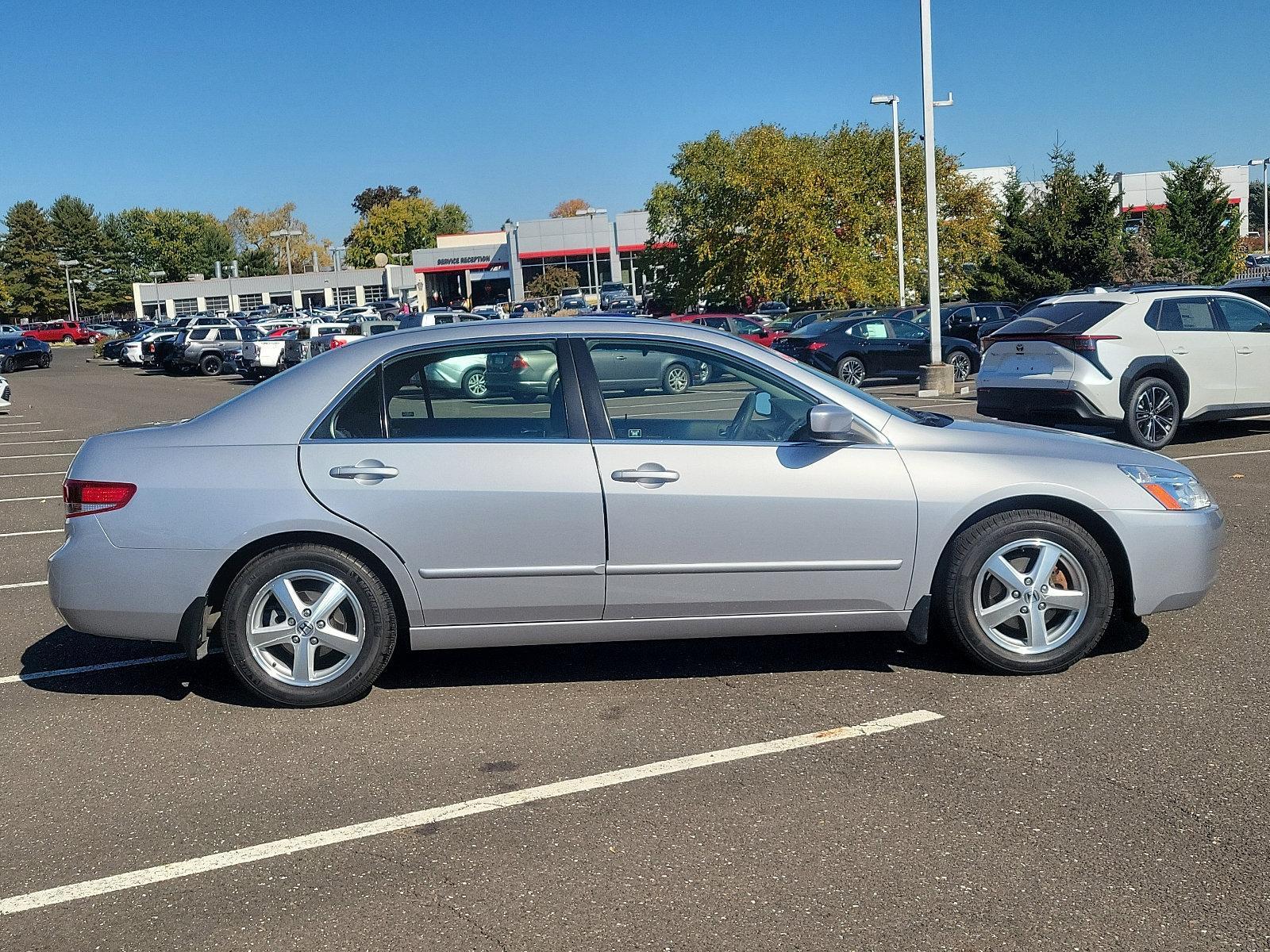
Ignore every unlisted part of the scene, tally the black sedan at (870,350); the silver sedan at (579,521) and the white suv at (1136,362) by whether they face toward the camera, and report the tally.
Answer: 0

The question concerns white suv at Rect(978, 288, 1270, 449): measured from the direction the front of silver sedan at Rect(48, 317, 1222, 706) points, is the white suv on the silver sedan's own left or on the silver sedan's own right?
on the silver sedan's own left

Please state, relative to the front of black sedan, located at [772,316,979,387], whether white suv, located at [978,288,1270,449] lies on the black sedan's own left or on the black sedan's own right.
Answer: on the black sedan's own right

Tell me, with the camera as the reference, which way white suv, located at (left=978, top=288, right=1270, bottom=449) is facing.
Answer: facing away from the viewer and to the right of the viewer

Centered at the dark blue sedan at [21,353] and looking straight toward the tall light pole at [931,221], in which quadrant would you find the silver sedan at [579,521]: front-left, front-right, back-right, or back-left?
front-right

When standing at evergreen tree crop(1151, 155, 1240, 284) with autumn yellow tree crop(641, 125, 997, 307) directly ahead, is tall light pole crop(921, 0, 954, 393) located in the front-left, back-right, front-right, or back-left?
front-left

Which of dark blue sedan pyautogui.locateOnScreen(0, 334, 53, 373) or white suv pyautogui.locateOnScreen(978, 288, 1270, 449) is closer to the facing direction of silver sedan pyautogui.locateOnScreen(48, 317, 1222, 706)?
the white suv

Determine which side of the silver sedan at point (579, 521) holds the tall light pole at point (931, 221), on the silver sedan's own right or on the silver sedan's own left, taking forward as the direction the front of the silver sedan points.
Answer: on the silver sedan's own left

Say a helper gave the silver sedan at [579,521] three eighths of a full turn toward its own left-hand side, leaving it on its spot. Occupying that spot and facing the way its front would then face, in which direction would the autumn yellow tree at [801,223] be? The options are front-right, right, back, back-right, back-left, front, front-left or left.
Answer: front-right

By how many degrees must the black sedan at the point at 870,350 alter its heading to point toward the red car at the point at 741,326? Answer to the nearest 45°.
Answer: approximately 90° to its left

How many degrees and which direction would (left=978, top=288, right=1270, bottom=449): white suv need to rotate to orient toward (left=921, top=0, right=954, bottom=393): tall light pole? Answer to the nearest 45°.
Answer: approximately 45° to its left

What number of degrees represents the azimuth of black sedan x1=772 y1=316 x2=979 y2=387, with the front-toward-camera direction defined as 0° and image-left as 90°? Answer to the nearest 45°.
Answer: approximately 225°

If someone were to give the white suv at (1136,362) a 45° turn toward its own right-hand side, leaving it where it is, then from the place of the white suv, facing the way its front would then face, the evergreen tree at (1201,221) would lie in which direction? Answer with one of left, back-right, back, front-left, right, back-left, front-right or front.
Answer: left

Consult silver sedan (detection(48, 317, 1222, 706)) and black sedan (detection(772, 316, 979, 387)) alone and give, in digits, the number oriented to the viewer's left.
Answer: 0

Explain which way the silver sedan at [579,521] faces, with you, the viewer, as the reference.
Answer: facing to the right of the viewer
